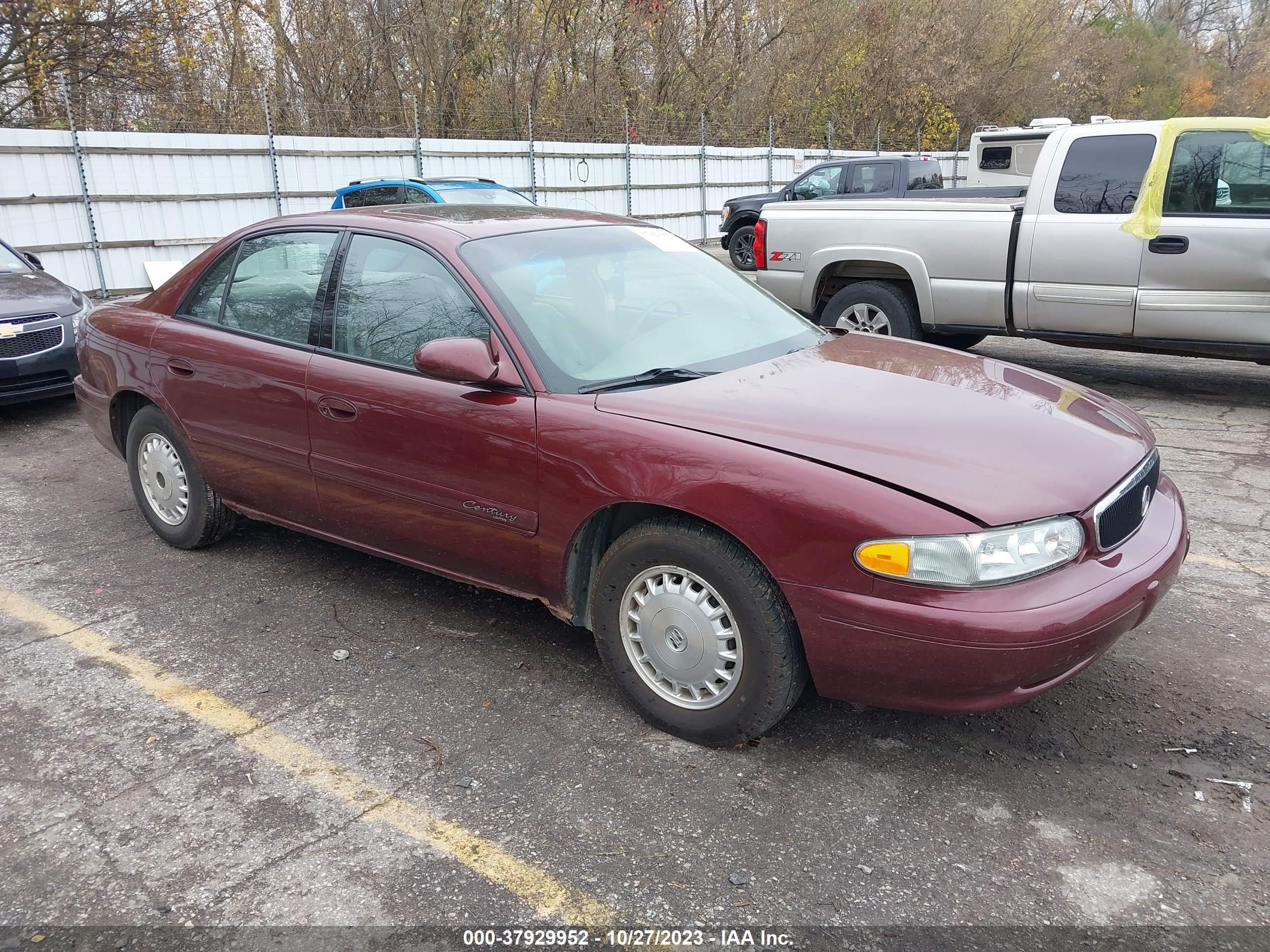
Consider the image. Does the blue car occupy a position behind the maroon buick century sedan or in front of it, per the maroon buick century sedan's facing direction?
behind

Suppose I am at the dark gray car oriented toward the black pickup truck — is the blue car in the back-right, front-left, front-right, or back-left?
front-left

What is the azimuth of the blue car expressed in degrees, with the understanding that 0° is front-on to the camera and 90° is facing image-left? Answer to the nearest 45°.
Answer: approximately 315°

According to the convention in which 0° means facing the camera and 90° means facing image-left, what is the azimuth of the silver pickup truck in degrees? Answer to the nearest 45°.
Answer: approximately 270°

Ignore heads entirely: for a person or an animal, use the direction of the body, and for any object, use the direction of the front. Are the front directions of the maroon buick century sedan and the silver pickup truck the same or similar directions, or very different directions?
same or similar directions

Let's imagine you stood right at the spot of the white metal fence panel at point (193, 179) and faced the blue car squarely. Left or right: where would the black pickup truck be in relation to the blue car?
left

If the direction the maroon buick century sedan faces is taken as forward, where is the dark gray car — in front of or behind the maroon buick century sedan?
behind

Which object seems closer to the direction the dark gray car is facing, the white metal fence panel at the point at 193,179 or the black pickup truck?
the black pickup truck

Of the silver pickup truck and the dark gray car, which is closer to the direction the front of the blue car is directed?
the silver pickup truck

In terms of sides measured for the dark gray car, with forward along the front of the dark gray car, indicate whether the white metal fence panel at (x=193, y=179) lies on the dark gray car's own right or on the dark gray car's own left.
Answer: on the dark gray car's own left

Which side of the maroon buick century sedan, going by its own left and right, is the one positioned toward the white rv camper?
left

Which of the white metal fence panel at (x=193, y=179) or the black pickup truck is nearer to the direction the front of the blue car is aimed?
the black pickup truck

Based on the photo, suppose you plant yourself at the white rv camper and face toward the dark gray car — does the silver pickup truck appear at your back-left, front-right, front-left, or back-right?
front-left
